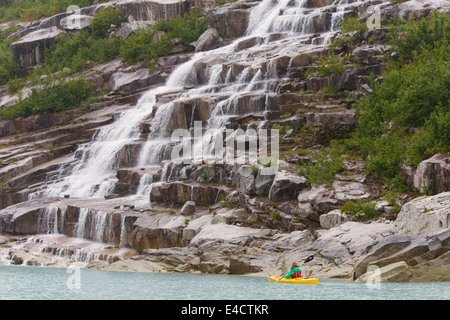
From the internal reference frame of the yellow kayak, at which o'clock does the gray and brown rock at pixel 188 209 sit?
The gray and brown rock is roughly at 2 o'clock from the yellow kayak.

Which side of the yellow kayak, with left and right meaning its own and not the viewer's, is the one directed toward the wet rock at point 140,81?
front

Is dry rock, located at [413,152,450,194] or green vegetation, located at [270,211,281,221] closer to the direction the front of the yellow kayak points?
the green vegetation

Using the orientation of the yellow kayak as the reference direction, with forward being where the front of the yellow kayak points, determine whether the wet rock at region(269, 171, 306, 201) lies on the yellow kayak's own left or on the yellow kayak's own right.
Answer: on the yellow kayak's own right

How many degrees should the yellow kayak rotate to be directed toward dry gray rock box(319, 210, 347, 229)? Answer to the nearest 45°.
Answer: approximately 90° to its right

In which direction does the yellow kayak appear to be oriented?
to the viewer's left

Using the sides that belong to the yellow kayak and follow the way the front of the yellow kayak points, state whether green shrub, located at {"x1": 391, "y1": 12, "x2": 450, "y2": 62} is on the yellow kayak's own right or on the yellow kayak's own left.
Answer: on the yellow kayak's own right
